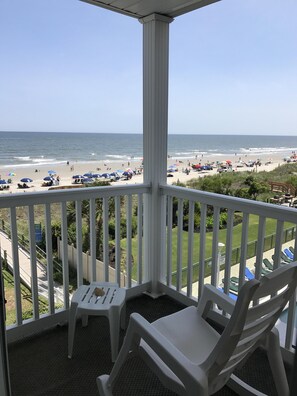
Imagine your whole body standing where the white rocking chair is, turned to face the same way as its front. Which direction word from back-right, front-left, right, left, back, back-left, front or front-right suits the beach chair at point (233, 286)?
front-right

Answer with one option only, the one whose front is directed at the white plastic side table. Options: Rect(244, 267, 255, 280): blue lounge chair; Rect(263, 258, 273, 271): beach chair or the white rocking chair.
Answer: the white rocking chair

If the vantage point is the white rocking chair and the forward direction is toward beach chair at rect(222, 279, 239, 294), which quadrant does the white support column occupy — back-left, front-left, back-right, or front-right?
front-left

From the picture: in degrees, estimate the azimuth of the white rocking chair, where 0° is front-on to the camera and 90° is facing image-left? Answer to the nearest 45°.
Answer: approximately 135°

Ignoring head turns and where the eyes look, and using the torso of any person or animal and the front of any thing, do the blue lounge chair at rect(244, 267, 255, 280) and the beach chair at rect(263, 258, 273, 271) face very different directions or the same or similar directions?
same or similar directions

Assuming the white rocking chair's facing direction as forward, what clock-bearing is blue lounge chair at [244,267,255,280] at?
The blue lounge chair is roughly at 2 o'clock from the white rocking chair.

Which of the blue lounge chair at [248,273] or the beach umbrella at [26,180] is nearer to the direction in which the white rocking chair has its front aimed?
the beach umbrella
